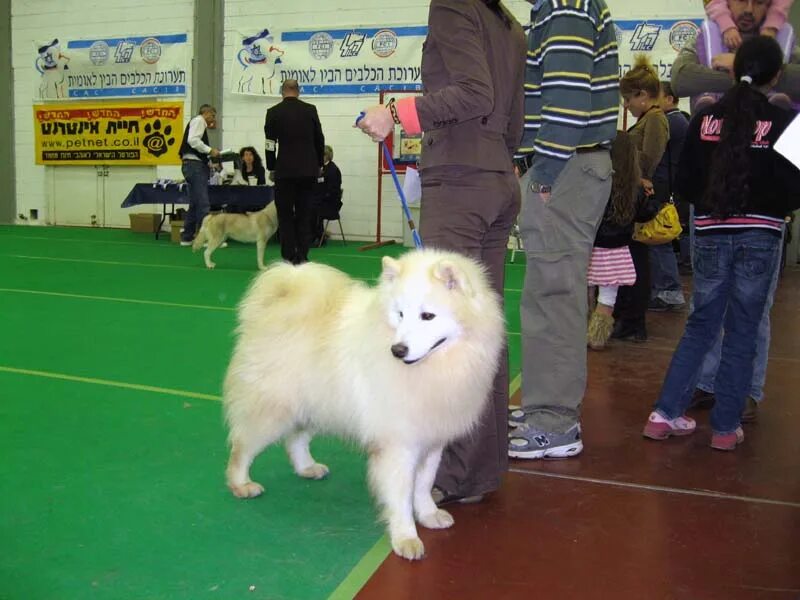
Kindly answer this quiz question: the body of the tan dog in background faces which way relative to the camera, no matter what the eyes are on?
to the viewer's right

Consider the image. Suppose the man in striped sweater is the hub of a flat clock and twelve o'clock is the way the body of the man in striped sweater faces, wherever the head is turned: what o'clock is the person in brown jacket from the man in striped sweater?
The person in brown jacket is roughly at 10 o'clock from the man in striped sweater.

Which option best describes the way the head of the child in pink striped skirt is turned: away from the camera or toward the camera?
away from the camera

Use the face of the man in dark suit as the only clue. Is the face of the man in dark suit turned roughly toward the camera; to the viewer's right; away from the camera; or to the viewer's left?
away from the camera

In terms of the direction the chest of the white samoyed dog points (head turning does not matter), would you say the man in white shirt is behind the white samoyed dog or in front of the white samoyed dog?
behind

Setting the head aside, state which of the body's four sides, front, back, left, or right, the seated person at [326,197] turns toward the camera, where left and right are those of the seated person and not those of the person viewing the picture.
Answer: left

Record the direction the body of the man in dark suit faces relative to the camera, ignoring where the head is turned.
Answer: away from the camera

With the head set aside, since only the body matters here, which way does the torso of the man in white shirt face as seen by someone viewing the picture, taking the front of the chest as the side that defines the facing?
to the viewer's right

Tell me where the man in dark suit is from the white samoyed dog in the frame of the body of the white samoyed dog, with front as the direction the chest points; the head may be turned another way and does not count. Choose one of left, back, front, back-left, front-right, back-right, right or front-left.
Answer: back-left

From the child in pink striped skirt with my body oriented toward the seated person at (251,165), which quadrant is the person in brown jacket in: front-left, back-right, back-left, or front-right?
back-left

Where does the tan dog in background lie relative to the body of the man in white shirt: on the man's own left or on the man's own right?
on the man's own right
